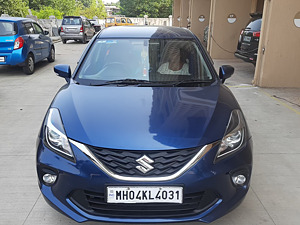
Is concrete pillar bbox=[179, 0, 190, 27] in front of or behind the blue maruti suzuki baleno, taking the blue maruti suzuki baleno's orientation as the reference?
behind
